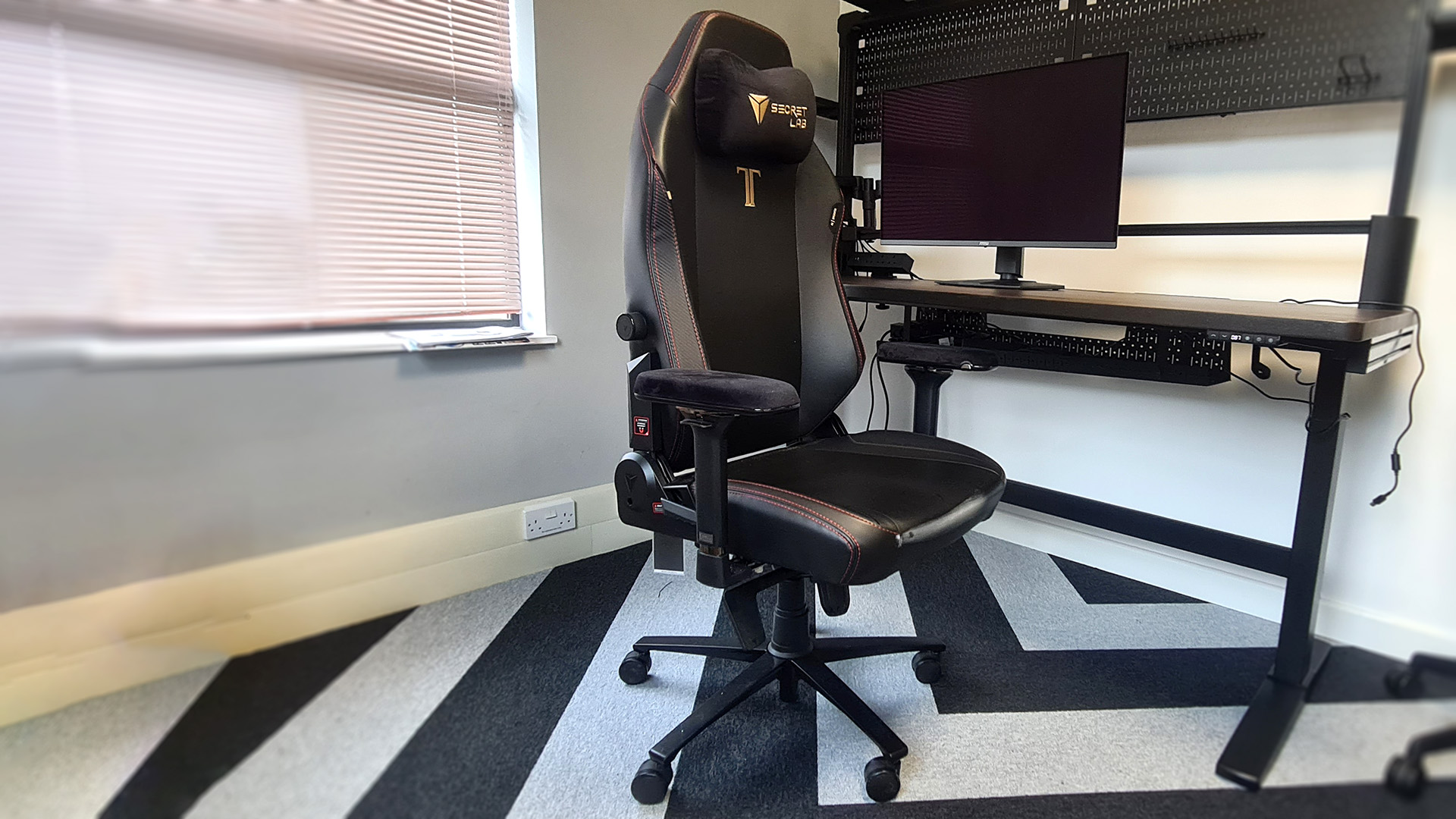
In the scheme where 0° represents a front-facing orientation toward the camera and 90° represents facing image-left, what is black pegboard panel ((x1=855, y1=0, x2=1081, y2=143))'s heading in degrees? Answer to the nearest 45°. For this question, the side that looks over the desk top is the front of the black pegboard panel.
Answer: approximately 45°

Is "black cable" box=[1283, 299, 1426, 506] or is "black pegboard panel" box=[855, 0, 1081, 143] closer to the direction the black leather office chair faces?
the black cable

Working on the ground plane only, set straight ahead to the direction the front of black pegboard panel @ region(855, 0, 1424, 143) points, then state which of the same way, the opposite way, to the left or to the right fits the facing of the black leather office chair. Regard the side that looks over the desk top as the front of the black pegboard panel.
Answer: to the left

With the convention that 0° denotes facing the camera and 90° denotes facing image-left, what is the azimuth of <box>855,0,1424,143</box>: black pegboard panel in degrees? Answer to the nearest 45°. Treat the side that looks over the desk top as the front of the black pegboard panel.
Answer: approximately 45°

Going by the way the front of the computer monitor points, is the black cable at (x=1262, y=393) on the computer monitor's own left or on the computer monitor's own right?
on the computer monitor's own left
